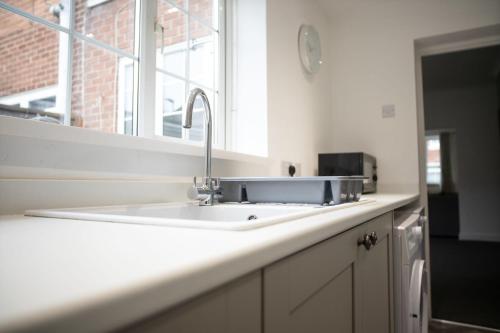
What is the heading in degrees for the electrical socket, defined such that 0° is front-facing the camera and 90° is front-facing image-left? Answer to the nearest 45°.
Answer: approximately 315°

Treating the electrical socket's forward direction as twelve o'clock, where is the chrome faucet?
The chrome faucet is roughly at 2 o'clock from the electrical socket.

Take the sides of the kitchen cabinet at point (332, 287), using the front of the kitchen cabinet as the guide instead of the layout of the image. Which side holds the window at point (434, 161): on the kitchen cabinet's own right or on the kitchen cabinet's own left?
on the kitchen cabinet's own left

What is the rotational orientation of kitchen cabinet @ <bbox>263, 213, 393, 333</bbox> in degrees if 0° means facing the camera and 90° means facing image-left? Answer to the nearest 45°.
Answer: approximately 315°

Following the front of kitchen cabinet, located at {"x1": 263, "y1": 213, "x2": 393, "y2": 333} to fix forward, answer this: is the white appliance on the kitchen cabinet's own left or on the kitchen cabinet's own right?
on the kitchen cabinet's own left

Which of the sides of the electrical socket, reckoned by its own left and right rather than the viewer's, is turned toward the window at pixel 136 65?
right
